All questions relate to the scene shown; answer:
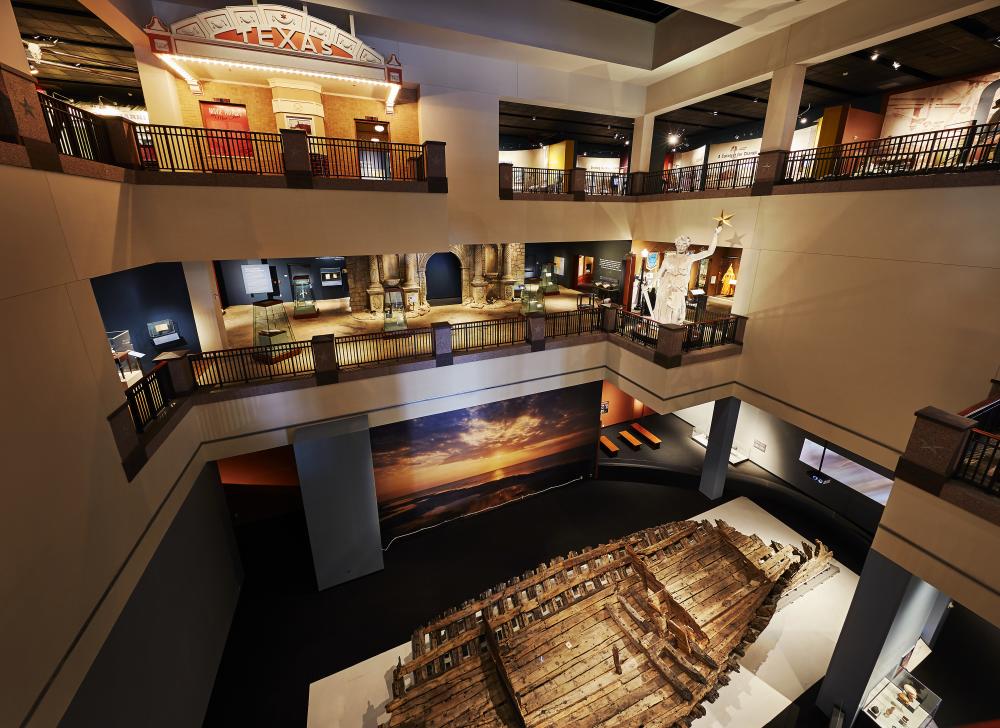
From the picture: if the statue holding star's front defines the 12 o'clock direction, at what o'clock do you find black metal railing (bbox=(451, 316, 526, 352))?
The black metal railing is roughly at 2 o'clock from the statue holding star.

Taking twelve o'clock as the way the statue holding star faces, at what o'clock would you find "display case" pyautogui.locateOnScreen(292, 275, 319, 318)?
The display case is roughly at 3 o'clock from the statue holding star.

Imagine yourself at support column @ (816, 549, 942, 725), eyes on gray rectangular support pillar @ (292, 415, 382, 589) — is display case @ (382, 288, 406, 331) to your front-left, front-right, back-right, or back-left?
front-right

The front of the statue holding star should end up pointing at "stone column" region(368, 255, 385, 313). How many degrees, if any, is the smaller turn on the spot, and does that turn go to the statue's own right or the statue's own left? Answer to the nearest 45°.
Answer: approximately 90° to the statue's own right

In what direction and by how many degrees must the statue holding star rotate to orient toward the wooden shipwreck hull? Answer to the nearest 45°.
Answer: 0° — it already faces it

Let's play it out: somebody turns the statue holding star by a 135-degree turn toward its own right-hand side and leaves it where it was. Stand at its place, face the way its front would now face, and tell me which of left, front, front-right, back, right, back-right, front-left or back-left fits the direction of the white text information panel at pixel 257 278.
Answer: front-left

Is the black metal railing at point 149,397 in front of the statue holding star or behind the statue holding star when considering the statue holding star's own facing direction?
in front

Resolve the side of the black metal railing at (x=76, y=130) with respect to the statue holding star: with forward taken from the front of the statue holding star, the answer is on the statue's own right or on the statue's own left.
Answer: on the statue's own right

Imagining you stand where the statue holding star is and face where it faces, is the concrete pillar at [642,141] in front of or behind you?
behind

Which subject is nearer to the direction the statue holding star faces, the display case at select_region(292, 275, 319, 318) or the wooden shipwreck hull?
the wooden shipwreck hull

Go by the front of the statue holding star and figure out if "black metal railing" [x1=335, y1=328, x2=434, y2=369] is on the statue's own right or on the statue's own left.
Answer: on the statue's own right

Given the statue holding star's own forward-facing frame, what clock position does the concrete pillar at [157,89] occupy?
The concrete pillar is roughly at 2 o'clock from the statue holding star.

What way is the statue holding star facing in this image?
toward the camera

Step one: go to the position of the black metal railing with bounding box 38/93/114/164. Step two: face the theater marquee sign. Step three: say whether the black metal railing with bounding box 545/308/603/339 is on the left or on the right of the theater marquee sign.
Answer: right

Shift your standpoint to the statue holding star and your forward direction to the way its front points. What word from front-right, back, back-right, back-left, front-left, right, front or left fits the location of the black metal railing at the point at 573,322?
right
